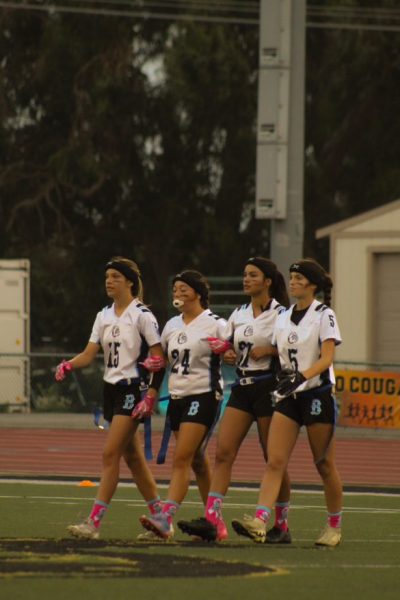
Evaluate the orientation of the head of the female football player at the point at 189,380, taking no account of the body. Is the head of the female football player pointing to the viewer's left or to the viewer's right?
to the viewer's left

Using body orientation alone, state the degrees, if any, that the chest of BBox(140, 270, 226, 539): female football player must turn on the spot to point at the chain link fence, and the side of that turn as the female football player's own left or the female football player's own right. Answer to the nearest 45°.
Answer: approximately 135° to the female football player's own right

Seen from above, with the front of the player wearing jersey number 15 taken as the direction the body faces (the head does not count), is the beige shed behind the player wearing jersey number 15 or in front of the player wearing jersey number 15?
behind

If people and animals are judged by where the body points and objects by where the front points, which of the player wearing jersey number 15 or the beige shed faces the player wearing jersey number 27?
the beige shed

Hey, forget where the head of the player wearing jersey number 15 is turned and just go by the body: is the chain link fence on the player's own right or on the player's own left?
on the player's own right

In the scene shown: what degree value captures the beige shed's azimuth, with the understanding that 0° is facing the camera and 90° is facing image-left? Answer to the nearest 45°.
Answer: approximately 0°

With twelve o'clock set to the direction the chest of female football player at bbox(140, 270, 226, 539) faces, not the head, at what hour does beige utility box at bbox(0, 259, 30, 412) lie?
The beige utility box is roughly at 4 o'clock from the female football player.

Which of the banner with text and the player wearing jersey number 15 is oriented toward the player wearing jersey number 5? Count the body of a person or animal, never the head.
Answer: the banner with text

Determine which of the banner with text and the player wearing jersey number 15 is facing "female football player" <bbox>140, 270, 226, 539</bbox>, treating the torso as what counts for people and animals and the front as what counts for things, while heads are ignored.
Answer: the banner with text

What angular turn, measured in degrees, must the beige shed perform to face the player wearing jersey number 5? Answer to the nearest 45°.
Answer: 0° — it already faces them
